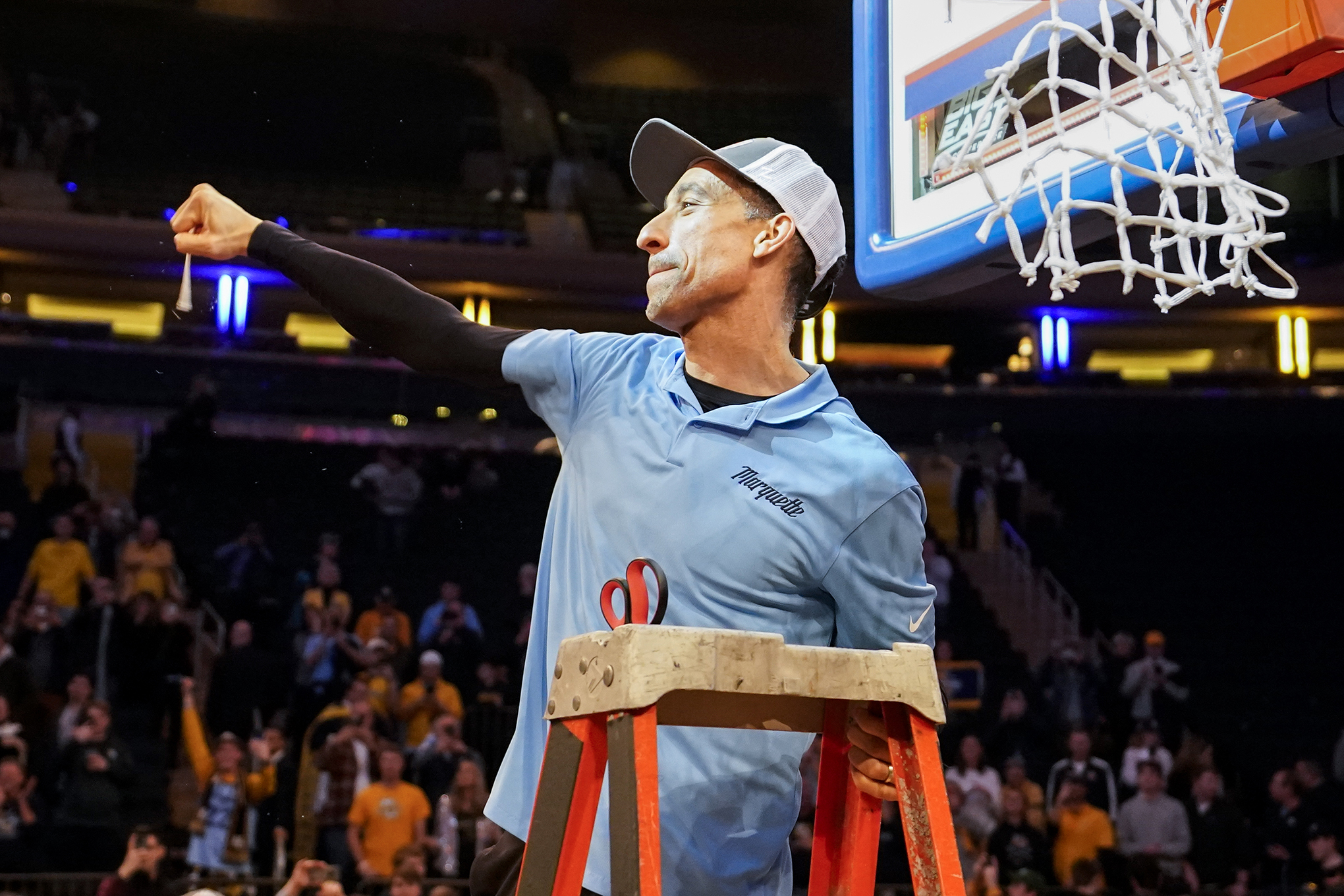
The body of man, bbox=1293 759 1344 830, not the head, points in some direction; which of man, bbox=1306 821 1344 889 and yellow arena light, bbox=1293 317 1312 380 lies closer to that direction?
the man

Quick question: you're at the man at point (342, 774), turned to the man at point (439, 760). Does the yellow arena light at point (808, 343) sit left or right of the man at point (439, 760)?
left

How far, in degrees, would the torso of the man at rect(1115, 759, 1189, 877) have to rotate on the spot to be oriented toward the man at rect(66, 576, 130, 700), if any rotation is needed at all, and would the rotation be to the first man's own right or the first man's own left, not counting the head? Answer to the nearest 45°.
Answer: approximately 90° to the first man's own right

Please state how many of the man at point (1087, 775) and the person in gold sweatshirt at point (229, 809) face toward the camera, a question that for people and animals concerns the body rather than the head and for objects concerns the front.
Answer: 2

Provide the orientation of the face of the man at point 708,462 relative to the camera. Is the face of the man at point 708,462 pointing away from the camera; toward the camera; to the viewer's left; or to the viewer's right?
to the viewer's left

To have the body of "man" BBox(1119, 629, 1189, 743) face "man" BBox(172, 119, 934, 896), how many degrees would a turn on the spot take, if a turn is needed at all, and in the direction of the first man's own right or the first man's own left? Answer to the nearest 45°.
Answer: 0° — they already face them

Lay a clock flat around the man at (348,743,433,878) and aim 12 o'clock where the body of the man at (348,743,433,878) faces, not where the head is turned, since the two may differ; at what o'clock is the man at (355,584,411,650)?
the man at (355,584,411,650) is roughly at 6 o'clock from the man at (348,743,433,878).

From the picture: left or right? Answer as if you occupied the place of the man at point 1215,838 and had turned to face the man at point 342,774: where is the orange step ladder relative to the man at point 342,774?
left
